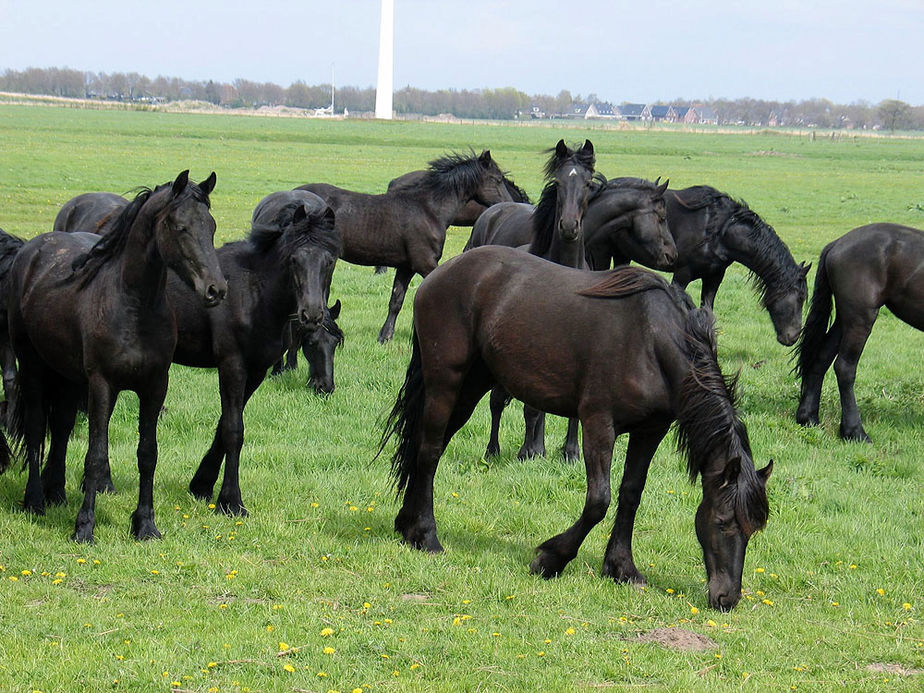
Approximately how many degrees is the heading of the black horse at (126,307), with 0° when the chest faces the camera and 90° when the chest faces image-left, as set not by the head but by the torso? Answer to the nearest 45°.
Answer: approximately 315°

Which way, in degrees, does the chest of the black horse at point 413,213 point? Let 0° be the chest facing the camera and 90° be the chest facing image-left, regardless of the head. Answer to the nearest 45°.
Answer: approximately 270°

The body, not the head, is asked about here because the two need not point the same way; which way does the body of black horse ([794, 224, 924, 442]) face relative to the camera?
to the viewer's right

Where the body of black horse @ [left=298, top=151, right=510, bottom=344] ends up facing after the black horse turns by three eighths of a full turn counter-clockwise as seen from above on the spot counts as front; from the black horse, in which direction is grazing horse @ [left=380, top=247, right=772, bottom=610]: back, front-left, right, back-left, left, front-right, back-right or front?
back-left

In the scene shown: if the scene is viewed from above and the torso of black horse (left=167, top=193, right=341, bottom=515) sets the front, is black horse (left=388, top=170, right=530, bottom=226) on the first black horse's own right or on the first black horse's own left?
on the first black horse's own left

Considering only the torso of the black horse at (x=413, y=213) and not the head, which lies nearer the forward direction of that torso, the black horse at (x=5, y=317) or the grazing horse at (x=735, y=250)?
the grazing horse

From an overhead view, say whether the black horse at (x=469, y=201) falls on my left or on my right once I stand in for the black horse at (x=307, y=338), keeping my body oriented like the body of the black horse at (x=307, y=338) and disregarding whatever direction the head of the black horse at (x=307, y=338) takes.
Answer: on my left

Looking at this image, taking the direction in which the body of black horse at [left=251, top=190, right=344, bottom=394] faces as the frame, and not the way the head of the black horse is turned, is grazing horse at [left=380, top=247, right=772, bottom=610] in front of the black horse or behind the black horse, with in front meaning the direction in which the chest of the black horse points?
in front

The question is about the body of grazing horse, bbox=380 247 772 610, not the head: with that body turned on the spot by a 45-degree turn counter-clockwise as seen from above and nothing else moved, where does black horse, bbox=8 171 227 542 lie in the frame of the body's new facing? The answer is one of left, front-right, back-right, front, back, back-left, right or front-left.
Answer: back

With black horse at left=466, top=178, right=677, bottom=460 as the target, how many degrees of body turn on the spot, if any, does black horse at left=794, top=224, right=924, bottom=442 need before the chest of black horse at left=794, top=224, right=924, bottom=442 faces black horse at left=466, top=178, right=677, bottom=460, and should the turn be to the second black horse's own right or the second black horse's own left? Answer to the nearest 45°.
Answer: approximately 135° to the second black horse's own right

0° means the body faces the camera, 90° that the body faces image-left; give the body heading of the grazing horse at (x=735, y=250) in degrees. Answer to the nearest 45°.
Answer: approximately 270°

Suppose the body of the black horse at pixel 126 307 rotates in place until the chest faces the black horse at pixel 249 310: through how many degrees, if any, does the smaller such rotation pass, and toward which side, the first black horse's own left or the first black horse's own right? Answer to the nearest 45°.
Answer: approximately 90° to the first black horse's own left

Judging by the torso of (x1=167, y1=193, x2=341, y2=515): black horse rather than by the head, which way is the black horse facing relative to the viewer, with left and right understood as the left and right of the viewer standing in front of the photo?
facing the viewer and to the right of the viewer

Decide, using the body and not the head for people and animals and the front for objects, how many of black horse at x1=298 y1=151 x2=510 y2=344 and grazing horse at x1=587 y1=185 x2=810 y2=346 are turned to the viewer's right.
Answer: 2
